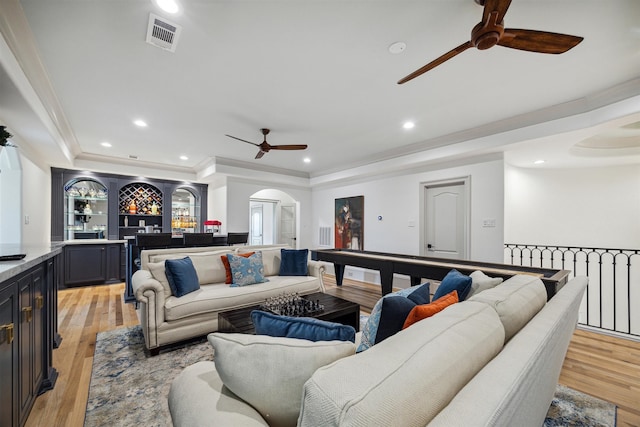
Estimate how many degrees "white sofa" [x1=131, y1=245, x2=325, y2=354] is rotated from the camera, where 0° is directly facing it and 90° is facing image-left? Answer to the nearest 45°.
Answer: approximately 315°

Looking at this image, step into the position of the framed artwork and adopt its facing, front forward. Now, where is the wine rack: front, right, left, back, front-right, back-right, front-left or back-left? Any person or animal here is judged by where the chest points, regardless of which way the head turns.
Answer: front-right

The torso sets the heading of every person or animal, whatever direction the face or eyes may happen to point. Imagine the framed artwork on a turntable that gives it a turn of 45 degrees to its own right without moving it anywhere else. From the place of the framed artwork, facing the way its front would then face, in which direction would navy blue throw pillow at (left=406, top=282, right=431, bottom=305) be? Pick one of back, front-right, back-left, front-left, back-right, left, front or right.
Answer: left

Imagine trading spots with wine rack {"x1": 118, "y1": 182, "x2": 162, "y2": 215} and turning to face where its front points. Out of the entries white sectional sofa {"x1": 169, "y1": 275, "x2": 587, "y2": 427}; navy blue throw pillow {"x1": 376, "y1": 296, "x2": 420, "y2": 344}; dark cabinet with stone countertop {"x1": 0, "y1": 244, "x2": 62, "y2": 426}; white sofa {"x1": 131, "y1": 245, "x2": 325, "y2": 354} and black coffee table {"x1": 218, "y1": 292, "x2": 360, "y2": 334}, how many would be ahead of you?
5

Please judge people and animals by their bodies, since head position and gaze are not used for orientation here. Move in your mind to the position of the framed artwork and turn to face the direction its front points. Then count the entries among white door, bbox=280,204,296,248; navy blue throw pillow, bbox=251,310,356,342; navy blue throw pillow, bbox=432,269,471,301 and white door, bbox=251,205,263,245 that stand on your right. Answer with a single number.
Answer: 2

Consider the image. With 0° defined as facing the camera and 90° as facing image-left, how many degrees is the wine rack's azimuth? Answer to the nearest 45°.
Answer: approximately 0°

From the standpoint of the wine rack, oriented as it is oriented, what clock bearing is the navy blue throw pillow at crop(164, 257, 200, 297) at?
The navy blue throw pillow is roughly at 12 o'clock from the wine rack.

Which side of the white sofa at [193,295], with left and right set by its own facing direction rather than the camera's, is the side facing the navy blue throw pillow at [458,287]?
front

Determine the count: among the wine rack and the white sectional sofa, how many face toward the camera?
1

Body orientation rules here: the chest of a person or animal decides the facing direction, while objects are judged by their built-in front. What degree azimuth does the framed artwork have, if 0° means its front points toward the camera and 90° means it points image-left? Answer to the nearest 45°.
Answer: approximately 45°

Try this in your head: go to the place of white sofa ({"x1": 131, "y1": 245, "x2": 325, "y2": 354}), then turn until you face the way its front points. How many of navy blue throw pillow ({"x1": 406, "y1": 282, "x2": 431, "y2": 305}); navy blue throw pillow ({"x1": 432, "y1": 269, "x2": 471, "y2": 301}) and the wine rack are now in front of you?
2

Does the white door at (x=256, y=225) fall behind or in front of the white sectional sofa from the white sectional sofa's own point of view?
in front

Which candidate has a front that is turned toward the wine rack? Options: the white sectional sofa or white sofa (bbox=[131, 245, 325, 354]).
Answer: the white sectional sofa

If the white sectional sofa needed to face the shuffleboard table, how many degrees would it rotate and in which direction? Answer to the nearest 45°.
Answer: approximately 45° to its right

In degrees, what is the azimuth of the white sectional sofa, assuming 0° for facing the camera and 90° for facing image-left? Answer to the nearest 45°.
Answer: approximately 135°

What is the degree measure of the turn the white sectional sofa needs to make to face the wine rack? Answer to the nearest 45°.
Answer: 0° — it already faces it

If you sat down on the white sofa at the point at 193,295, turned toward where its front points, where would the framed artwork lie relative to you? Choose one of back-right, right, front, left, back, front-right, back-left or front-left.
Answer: left
